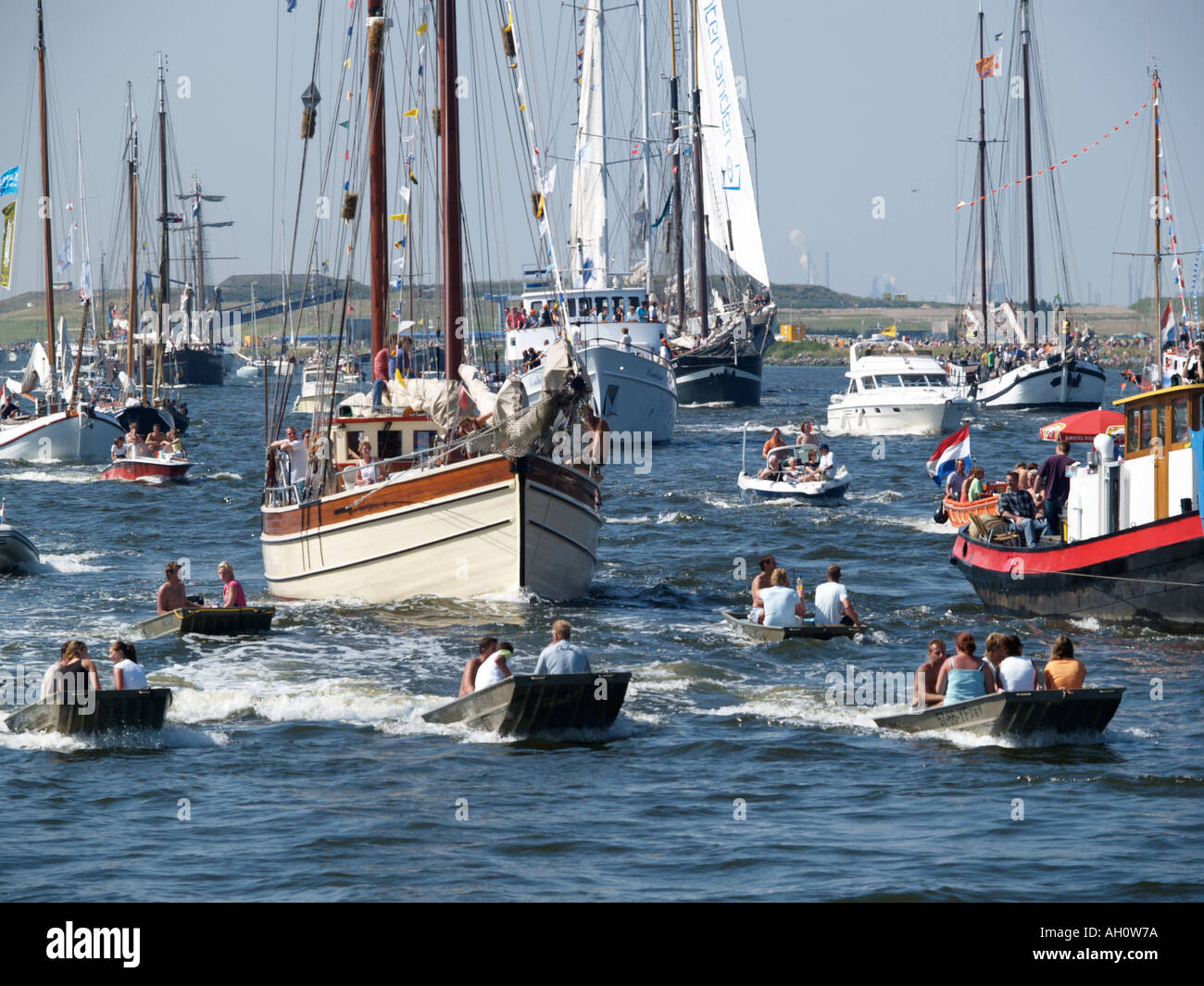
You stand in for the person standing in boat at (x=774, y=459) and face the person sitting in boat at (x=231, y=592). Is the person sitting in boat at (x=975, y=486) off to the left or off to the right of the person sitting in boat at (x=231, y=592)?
left

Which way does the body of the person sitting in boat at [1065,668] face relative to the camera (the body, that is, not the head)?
away from the camera

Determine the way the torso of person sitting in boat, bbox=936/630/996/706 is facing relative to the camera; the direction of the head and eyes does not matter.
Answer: away from the camera

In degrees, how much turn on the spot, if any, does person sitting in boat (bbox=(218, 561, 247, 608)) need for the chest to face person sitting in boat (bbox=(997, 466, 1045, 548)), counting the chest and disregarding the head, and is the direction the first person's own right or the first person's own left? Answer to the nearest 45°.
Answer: approximately 180°

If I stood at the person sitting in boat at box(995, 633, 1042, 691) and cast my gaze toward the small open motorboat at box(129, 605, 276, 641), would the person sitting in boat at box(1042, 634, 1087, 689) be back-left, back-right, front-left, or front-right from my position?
back-right

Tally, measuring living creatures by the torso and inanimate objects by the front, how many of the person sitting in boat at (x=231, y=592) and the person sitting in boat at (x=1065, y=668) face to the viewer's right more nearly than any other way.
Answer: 0

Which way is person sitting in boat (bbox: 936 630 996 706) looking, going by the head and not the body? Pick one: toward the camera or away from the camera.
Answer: away from the camera

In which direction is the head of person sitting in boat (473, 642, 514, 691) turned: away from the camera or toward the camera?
away from the camera

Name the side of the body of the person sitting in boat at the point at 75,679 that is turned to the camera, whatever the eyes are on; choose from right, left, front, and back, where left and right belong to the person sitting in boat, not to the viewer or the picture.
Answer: back

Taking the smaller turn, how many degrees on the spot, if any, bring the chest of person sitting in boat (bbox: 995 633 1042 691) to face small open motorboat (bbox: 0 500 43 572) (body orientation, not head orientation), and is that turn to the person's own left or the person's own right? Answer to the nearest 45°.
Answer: approximately 45° to the person's own left

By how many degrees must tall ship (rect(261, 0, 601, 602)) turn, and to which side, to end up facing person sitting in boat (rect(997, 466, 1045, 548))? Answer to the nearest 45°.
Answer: approximately 45° to its left

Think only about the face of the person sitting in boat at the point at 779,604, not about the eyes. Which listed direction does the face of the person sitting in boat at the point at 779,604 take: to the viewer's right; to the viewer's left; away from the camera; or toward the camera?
away from the camera

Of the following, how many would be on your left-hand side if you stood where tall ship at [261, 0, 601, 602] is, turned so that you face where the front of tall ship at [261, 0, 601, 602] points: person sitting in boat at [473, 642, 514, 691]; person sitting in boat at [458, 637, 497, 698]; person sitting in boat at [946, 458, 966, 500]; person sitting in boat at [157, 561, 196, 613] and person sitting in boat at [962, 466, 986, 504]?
2

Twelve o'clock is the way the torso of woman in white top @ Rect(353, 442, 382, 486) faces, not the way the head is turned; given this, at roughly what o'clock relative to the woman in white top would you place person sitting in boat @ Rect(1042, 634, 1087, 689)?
The person sitting in boat is roughly at 11 o'clock from the woman in white top.

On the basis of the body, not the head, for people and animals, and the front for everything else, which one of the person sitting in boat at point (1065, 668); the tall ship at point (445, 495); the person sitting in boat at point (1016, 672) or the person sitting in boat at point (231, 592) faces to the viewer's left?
the person sitting in boat at point (231, 592)

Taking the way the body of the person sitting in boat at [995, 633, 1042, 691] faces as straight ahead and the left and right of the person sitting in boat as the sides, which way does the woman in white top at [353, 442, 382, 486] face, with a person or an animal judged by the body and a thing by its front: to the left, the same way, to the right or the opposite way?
the opposite way

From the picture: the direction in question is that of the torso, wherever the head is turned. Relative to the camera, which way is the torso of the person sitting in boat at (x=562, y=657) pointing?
away from the camera

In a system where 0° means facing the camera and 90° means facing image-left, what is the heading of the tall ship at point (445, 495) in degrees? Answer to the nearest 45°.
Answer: approximately 315°
